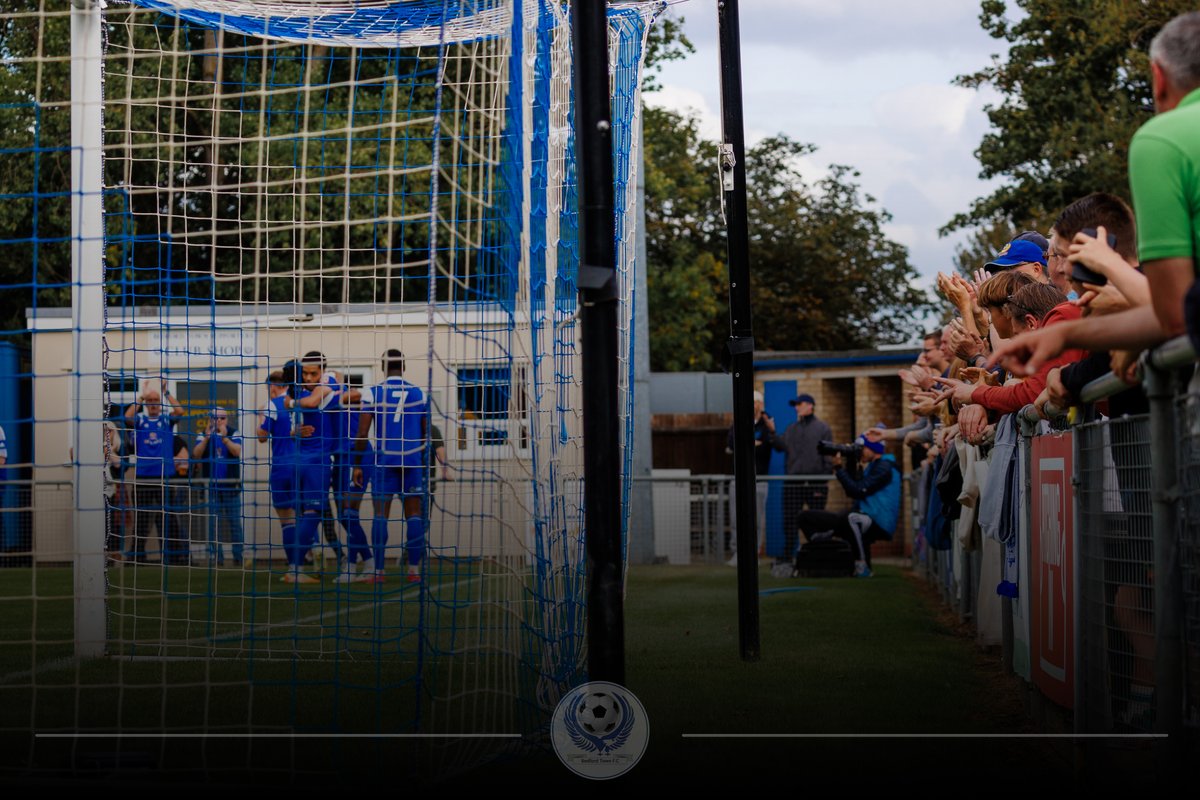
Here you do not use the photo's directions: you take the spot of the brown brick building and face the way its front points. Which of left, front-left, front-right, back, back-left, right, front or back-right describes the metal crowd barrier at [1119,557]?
front

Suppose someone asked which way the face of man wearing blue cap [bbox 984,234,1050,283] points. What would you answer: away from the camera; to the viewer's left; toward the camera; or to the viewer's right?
to the viewer's left

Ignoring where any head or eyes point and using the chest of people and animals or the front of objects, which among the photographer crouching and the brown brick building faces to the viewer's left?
the photographer crouching

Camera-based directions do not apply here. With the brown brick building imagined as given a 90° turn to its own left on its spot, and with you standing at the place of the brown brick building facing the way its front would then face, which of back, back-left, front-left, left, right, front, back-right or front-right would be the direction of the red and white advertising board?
right

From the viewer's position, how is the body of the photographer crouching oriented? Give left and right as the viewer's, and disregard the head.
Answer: facing to the left of the viewer

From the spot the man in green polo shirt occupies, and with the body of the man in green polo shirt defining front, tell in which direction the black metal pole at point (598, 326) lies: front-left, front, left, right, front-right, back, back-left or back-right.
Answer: front-left

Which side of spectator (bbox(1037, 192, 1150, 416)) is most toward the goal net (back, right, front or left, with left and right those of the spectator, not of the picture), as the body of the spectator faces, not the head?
front

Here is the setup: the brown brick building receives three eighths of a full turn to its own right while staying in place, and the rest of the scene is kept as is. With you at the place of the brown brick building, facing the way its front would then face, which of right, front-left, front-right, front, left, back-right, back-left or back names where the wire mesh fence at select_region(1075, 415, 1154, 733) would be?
back-left

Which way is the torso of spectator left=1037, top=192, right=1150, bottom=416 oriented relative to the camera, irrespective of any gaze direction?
to the viewer's left

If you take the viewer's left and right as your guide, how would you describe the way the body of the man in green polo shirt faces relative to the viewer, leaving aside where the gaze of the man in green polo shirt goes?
facing away from the viewer and to the left of the viewer

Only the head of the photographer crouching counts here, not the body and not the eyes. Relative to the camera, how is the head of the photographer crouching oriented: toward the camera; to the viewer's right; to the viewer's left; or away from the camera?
to the viewer's left

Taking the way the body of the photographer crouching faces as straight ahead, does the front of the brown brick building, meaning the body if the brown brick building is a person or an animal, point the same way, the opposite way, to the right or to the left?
to the left

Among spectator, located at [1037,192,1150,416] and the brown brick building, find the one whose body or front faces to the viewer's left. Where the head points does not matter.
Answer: the spectator

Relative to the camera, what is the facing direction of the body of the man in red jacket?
to the viewer's left

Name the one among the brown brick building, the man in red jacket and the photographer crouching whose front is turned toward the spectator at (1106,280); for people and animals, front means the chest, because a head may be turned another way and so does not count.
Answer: the brown brick building
